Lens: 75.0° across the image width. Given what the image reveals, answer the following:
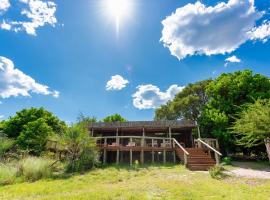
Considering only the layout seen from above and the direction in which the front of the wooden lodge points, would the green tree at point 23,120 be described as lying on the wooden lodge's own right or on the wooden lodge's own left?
on the wooden lodge's own right

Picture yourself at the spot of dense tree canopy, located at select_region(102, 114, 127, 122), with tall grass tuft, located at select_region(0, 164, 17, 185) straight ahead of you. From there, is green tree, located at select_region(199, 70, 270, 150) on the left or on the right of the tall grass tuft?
left

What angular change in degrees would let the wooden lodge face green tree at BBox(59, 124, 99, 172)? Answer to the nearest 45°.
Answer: approximately 45° to its right

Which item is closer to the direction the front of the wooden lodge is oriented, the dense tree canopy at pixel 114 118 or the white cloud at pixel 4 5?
the white cloud

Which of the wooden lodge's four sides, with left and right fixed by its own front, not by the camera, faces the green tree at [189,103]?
back

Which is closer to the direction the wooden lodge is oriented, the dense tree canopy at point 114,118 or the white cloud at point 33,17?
the white cloud

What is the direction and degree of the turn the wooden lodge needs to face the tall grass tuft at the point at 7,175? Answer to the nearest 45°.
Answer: approximately 45° to its right

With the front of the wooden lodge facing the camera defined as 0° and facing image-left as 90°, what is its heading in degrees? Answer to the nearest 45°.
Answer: approximately 0°

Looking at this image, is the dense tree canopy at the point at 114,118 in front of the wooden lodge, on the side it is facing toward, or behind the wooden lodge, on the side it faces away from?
behind
